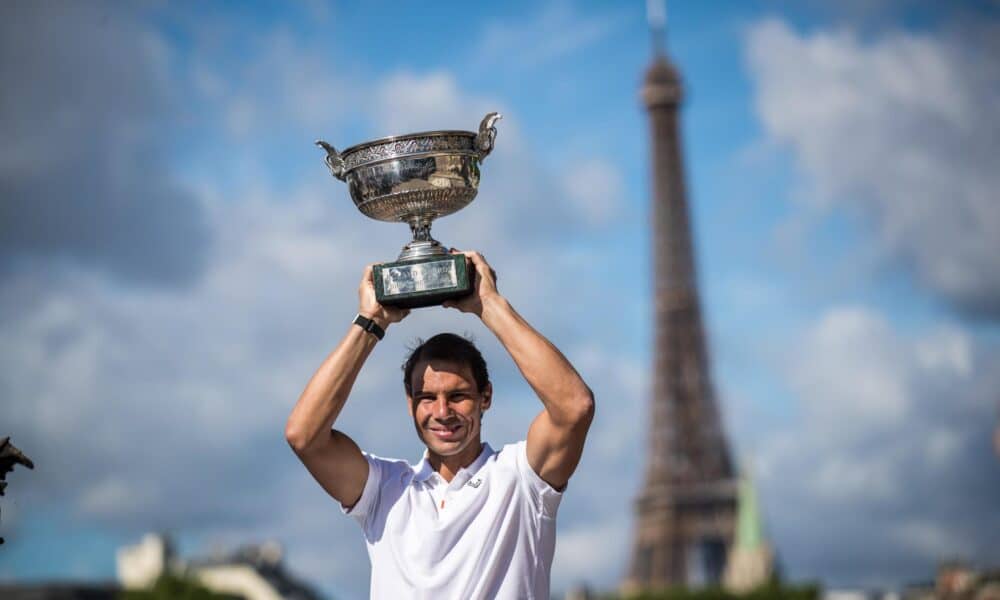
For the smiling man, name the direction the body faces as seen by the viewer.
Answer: toward the camera

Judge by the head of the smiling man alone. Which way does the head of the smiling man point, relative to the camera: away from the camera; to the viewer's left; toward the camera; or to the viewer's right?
toward the camera
